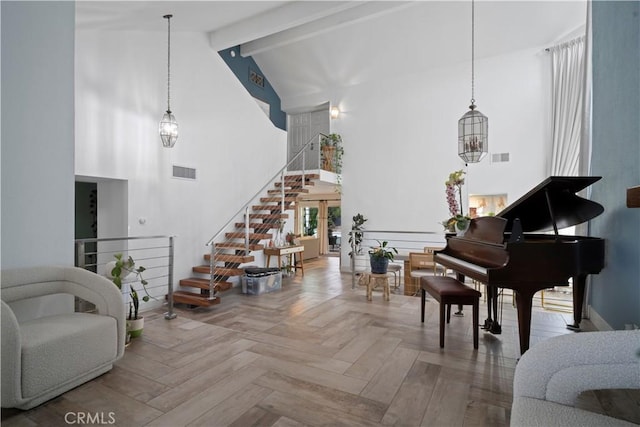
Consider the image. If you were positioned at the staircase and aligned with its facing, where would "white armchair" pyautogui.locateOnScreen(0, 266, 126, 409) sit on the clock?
The white armchair is roughly at 11 o'clock from the staircase.

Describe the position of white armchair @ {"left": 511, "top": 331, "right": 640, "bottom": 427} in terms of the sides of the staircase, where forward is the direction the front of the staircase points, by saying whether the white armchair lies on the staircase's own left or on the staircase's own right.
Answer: on the staircase's own left

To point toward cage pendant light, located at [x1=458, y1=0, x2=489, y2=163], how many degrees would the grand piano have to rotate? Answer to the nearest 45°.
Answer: approximately 135° to its right

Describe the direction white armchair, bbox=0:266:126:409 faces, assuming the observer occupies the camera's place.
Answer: facing the viewer and to the right of the viewer

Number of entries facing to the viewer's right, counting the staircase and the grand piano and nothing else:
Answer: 0

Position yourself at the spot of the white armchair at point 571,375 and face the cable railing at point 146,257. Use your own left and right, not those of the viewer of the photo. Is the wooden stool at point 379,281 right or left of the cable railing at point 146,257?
right

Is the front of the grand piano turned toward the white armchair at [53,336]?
yes

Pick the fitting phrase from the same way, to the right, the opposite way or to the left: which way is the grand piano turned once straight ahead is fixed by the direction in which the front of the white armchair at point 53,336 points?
the opposite way

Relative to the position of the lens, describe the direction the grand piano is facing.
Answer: facing the viewer and to the left of the viewer

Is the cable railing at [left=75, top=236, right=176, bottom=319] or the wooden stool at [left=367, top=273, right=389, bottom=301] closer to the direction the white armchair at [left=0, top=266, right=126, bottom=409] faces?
the wooden stool

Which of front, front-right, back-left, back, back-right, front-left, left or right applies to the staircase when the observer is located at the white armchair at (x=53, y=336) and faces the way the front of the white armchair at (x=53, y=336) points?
left

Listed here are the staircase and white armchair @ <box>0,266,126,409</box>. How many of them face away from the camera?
0

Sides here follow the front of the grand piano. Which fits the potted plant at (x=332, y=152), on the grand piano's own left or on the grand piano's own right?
on the grand piano's own right
